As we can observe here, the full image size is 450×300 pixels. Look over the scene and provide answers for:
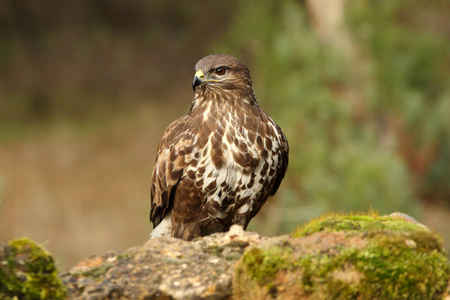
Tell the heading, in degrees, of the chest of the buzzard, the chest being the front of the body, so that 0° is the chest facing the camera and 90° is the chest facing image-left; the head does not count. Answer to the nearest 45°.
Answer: approximately 315°

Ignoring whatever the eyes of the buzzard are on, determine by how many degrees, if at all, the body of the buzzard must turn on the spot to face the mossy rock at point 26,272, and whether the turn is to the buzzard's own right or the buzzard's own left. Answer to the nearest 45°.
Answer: approximately 90° to the buzzard's own right
